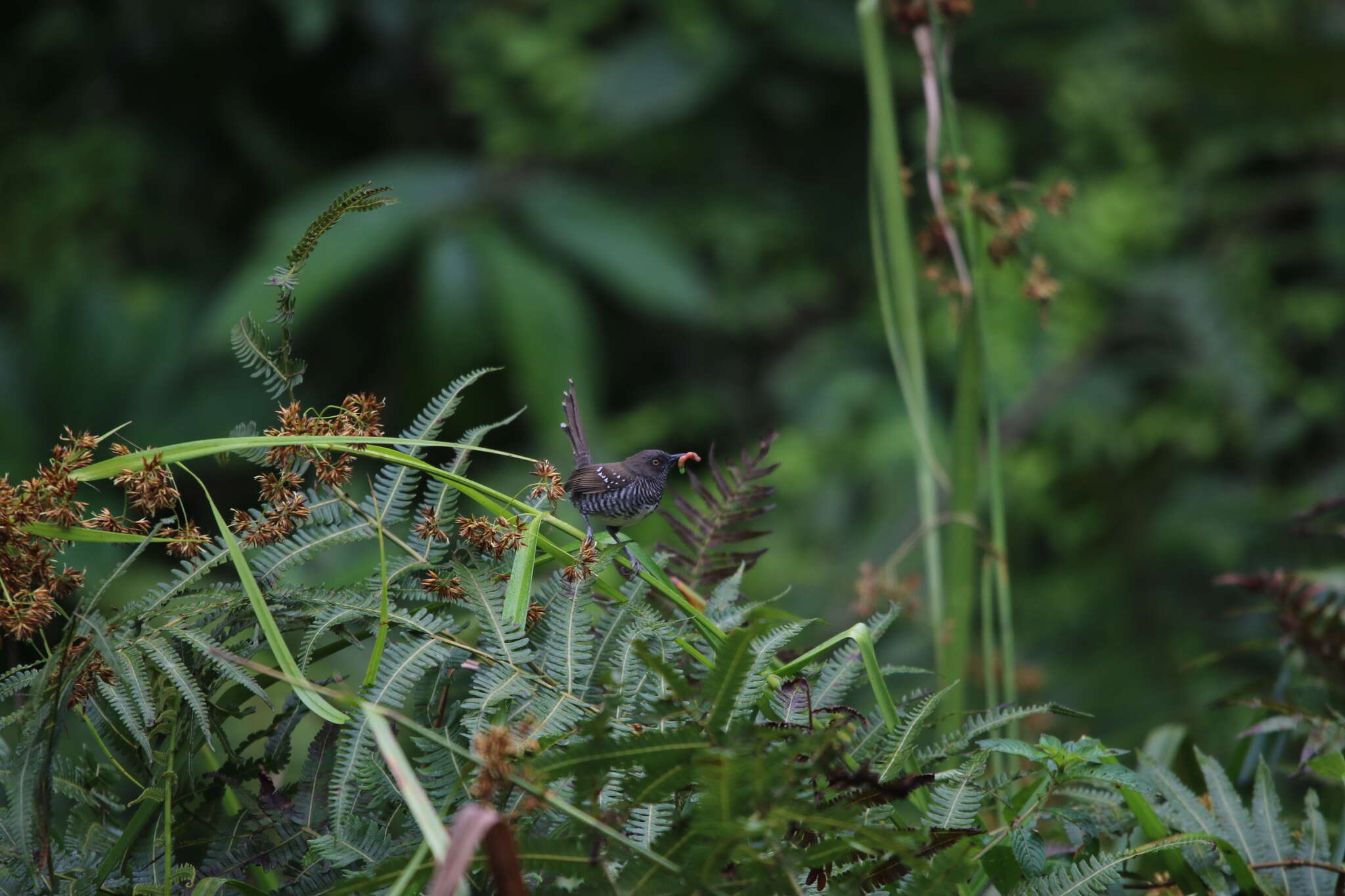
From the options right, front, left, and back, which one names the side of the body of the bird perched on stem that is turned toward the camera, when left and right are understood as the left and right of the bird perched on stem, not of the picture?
right
